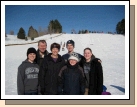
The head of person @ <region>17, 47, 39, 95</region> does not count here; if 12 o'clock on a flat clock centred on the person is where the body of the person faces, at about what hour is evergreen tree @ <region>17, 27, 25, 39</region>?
The evergreen tree is roughly at 7 o'clock from the person.

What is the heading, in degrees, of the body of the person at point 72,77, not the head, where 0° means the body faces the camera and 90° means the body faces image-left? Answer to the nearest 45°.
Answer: approximately 0°

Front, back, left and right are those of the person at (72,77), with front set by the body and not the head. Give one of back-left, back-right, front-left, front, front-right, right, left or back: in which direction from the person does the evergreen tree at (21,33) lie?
back-right

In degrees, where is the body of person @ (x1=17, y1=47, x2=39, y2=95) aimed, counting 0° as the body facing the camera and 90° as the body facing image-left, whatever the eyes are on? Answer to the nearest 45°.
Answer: approximately 315°

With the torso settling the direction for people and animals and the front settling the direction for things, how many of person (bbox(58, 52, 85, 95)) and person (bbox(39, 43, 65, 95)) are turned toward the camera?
2
